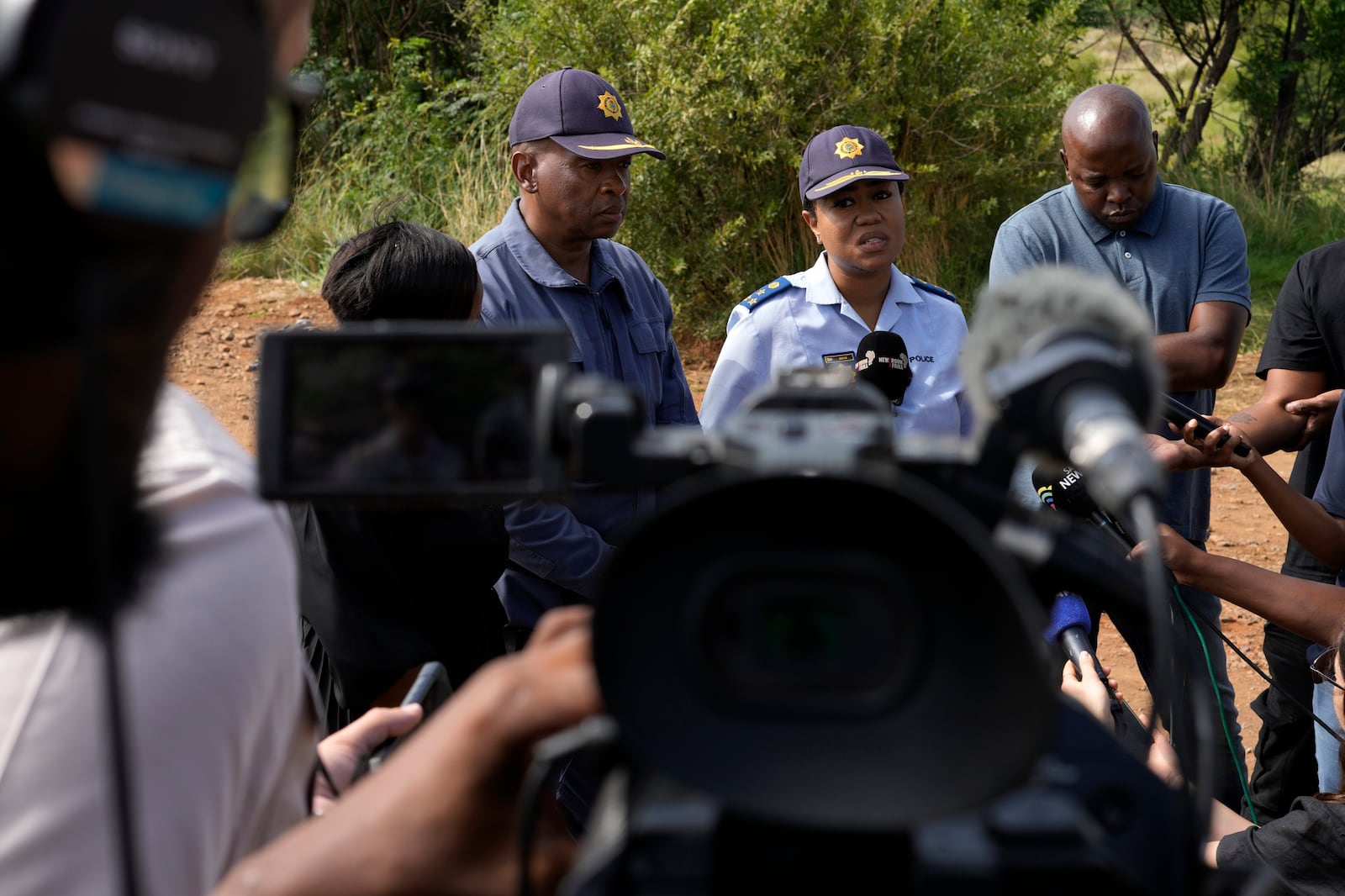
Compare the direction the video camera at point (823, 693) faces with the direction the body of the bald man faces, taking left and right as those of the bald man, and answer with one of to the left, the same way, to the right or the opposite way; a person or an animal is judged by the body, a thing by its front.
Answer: the opposite way

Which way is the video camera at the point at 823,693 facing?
away from the camera

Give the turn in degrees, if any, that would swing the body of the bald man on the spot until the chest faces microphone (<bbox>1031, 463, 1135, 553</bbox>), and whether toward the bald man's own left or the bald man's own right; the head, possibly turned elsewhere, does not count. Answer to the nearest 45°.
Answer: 0° — they already face it

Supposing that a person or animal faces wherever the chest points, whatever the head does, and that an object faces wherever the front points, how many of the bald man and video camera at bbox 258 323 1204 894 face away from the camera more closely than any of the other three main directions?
1

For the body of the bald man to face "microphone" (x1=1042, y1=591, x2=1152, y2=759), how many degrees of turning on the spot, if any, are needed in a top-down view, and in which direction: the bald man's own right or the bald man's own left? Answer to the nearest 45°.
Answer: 0° — they already face it

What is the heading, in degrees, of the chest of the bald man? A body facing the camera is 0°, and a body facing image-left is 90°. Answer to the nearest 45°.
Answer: approximately 0°

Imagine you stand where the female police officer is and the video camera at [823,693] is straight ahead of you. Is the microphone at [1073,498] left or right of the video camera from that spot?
left

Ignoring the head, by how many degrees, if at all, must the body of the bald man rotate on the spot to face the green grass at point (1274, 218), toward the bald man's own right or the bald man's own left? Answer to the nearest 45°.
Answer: approximately 180°
